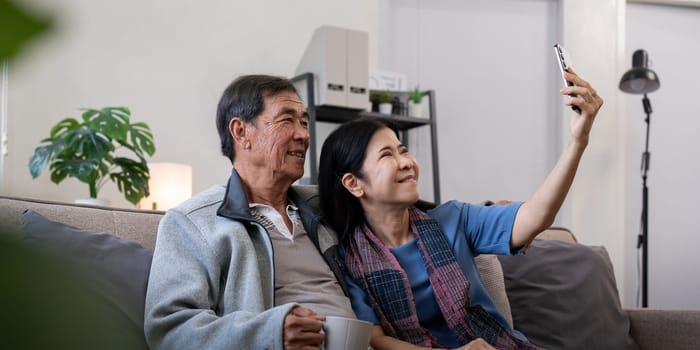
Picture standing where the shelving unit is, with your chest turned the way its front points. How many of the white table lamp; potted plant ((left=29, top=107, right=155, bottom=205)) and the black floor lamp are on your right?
2

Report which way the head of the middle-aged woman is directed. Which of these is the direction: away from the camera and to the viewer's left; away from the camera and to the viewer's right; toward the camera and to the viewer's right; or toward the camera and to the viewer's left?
toward the camera and to the viewer's right

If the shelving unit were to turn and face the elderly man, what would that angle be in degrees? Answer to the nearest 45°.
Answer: approximately 45° to its right

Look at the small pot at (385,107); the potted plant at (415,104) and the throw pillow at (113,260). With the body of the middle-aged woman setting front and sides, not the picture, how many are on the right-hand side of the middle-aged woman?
1

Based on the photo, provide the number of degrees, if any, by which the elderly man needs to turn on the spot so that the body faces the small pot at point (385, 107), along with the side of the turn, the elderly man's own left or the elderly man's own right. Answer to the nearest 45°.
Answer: approximately 135° to the elderly man's own left

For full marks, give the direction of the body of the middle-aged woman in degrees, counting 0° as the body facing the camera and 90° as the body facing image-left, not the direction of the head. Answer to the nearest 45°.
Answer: approximately 315°

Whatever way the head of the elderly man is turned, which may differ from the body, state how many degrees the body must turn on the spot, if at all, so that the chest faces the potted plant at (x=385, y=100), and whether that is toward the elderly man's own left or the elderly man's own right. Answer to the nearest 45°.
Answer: approximately 135° to the elderly man's own left

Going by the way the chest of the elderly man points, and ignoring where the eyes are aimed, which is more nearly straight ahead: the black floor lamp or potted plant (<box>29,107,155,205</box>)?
the black floor lamp

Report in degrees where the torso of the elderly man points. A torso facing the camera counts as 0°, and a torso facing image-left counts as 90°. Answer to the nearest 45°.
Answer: approximately 315°

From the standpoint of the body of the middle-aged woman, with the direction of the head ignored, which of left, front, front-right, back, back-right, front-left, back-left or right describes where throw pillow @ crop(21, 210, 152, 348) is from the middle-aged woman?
right

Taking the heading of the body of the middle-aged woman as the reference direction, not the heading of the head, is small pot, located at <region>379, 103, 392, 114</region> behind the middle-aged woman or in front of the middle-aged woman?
behind

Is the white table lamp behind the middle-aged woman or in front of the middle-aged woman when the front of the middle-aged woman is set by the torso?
behind

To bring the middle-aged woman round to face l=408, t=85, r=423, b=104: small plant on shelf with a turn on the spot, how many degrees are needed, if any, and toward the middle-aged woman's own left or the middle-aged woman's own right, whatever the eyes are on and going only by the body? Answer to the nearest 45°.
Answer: approximately 135° to the middle-aged woman's own left
